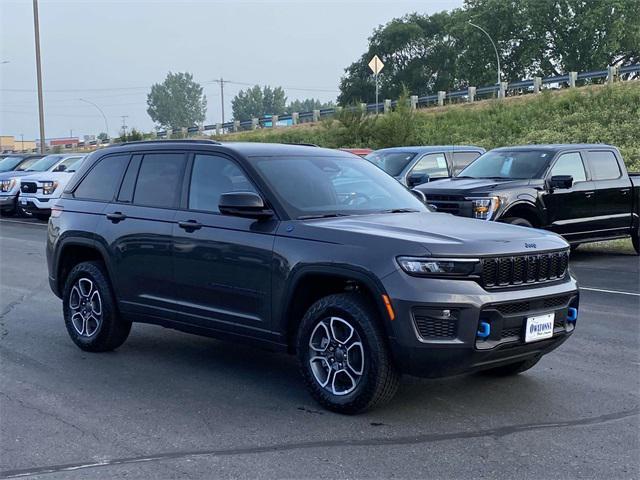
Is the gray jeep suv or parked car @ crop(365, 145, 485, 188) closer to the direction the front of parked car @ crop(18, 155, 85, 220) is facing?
the gray jeep suv

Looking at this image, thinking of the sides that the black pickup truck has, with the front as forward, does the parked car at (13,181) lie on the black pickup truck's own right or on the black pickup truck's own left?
on the black pickup truck's own right

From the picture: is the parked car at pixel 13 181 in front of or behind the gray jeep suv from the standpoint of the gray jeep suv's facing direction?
behind

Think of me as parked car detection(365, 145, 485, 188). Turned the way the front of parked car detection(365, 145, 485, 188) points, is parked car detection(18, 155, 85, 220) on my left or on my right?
on my right

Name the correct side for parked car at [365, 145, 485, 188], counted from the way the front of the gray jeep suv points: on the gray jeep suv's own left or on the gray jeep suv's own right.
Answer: on the gray jeep suv's own left

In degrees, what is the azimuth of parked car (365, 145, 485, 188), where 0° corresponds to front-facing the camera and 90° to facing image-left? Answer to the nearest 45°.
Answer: approximately 45°

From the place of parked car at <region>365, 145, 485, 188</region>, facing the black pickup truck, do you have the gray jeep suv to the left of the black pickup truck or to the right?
right

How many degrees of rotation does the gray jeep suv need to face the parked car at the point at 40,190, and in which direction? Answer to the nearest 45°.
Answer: approximately 180°

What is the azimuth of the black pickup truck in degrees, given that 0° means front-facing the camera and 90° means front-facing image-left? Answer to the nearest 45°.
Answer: approximately 45°

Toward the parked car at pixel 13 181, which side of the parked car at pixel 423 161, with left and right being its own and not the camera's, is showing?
right

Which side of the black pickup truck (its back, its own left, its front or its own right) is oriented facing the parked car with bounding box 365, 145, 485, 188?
right

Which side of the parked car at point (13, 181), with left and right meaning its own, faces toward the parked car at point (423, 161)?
left

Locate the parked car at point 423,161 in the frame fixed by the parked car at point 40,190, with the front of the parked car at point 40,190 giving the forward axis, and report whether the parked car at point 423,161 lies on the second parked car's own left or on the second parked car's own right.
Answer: on the second parked car's own left
